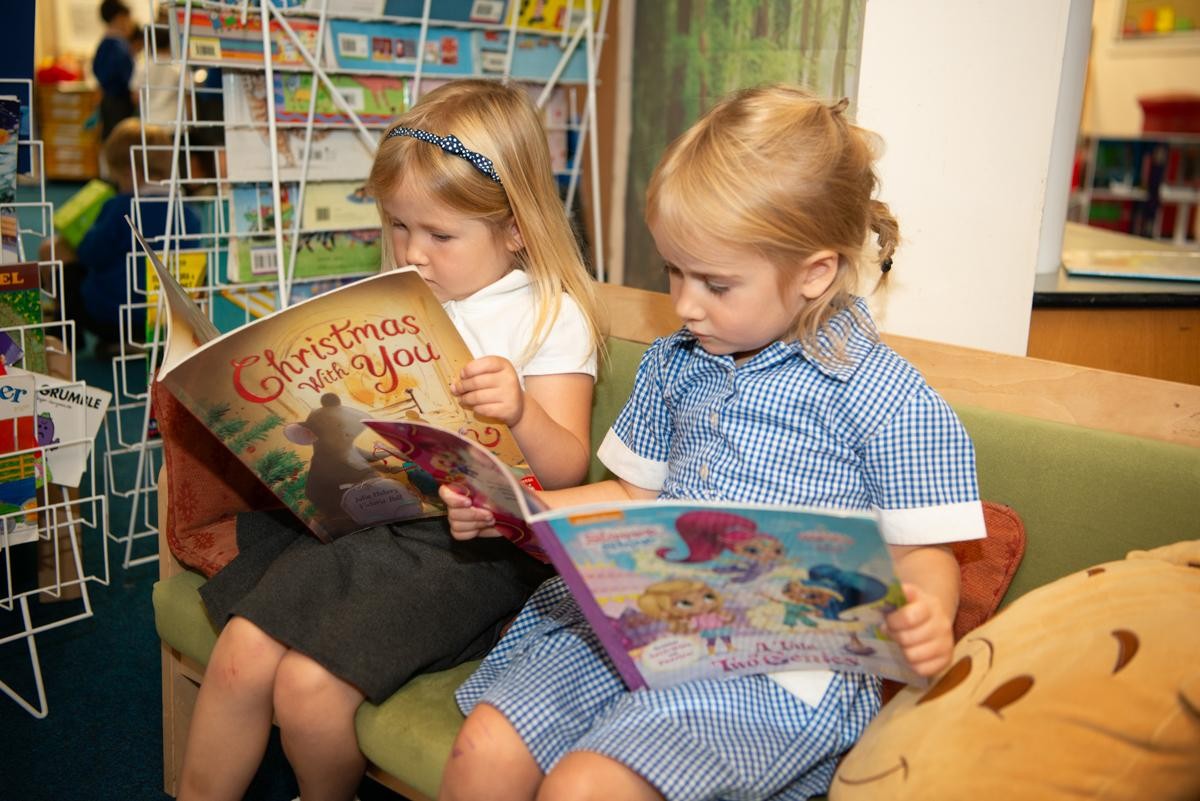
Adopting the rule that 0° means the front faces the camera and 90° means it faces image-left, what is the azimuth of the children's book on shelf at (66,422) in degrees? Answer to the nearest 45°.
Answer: approximately 0°

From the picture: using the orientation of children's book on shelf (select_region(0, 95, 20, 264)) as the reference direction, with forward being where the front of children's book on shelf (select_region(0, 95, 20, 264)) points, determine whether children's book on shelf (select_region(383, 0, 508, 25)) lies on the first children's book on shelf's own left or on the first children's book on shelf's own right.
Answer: on the first children's book on shelf's own left

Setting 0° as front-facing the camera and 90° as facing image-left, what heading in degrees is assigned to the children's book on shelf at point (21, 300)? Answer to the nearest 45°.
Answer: approximately 0°

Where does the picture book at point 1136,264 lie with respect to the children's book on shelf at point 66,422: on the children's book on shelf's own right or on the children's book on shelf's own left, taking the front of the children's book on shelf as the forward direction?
on the children's book on shelf's own left

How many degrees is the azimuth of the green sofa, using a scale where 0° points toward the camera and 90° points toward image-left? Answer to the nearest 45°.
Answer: approximately 45°

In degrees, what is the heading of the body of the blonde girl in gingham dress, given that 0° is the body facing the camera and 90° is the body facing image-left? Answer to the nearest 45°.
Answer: approximately 45°
